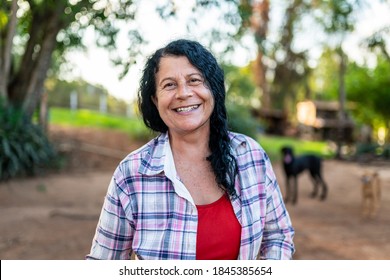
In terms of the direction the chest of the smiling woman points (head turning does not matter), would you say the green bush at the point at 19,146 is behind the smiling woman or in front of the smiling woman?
behind

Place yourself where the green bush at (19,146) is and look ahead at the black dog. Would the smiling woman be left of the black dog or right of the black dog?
right

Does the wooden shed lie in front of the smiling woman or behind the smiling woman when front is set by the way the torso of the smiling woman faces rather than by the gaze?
behind

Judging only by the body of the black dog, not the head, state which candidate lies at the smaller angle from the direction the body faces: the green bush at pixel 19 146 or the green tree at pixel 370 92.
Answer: the green bush

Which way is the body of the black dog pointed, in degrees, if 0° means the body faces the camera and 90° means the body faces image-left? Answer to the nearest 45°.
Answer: approximately 45°

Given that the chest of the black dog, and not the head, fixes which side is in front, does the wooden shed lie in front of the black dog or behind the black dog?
behind

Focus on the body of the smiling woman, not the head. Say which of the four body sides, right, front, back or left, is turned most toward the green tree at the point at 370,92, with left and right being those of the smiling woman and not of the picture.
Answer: back

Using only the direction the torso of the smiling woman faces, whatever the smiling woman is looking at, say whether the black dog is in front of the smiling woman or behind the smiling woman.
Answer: behind
